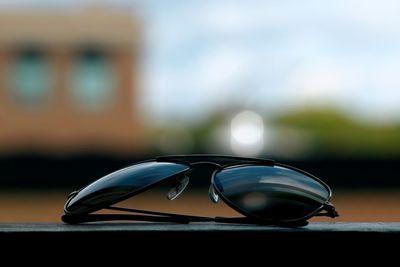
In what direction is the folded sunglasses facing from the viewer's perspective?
toward the camera

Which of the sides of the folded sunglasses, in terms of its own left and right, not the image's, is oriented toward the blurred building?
back
